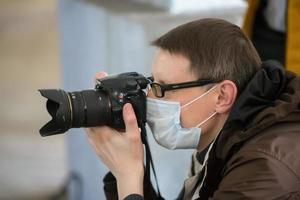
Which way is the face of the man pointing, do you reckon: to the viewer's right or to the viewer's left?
to the viewer's left

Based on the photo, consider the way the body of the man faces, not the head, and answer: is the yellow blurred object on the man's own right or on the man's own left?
on the man's own right

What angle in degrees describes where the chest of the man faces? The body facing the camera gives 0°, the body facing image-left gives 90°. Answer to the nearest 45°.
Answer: approximately 90°
